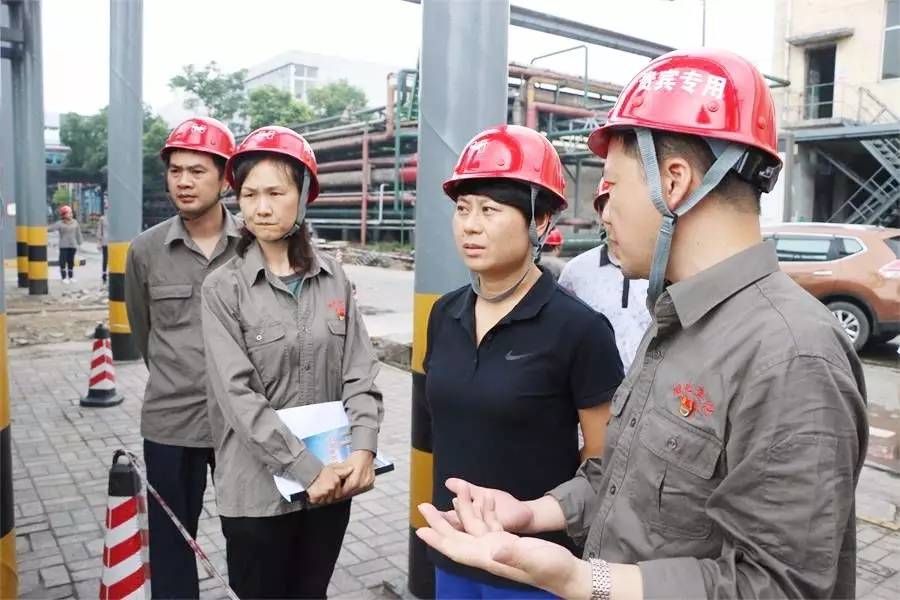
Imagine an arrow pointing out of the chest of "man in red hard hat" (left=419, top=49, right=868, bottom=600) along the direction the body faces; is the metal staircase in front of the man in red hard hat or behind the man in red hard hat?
behind

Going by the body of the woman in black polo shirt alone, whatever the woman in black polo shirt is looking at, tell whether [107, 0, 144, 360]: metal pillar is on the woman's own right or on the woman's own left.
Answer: on the woman's own right

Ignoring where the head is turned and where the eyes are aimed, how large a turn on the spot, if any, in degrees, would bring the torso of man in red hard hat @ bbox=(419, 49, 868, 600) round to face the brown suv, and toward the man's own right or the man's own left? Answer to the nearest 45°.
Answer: approximately 135° to the man's own right

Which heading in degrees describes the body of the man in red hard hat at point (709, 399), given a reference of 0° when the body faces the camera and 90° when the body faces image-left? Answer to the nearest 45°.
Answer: approximately 45°

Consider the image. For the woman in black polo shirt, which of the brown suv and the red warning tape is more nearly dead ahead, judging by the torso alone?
the red warning tape

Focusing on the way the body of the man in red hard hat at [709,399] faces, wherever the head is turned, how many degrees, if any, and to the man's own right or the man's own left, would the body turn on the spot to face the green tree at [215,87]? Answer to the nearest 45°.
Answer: approximately 90° to the man's own right

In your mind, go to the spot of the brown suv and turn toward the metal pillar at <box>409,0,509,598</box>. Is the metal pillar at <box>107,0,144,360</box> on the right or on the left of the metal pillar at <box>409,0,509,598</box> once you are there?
right

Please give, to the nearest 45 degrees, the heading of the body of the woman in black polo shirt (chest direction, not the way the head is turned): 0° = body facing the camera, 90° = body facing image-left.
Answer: approximately 45°

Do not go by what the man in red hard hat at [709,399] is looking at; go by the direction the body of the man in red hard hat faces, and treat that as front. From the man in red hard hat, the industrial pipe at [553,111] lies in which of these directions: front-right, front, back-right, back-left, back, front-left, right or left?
back-right

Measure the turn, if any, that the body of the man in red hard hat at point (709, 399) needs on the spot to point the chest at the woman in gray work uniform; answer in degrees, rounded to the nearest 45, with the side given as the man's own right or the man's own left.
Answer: approximately 90° to the man's own right

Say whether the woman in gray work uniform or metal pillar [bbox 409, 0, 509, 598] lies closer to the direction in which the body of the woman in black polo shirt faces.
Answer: the woman in gray work uniform

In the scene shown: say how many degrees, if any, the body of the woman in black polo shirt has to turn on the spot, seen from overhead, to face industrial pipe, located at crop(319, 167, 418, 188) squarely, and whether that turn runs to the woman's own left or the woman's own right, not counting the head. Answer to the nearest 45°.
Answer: approximately 135° to the woman's own right
